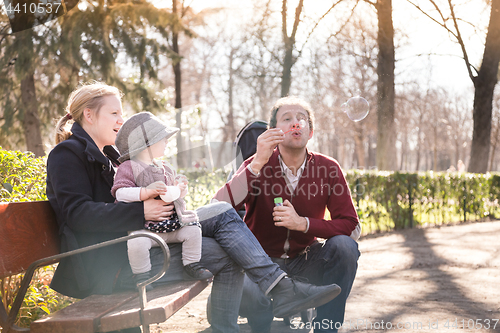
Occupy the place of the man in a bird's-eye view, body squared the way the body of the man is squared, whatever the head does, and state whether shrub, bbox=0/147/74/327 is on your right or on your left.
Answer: on your right

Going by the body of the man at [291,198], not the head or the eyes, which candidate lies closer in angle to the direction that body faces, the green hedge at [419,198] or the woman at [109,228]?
the woman

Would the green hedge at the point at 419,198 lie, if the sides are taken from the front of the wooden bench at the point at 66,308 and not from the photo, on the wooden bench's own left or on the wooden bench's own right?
on the wooden bench's own left

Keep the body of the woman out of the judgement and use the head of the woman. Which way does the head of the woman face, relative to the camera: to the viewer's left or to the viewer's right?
to the viewer's right

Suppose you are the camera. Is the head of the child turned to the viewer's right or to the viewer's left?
to the viewer's right

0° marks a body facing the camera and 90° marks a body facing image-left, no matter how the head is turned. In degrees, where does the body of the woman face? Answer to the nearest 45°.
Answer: approximately 270°

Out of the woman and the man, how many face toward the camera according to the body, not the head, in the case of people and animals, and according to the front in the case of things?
1

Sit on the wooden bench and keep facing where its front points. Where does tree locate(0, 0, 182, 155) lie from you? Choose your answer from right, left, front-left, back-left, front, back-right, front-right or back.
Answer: back-left

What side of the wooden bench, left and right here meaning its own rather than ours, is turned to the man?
left
